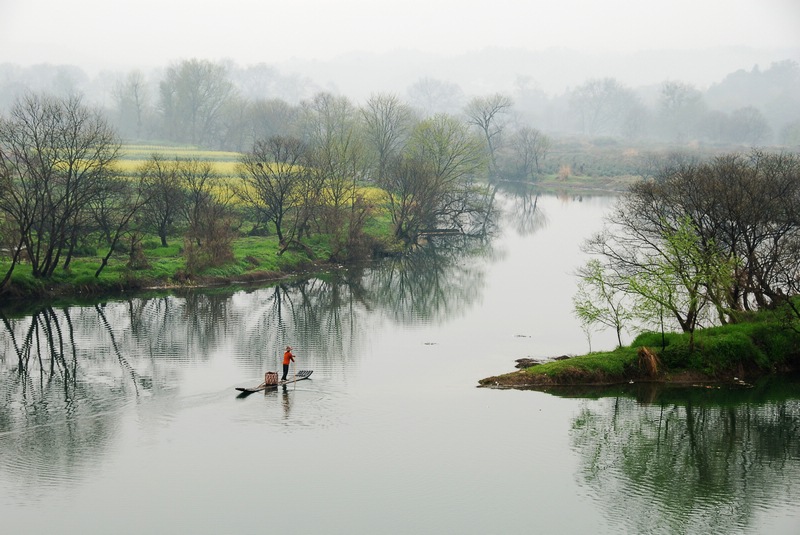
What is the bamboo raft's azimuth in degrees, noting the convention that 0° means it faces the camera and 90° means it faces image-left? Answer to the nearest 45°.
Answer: approximately 225°
